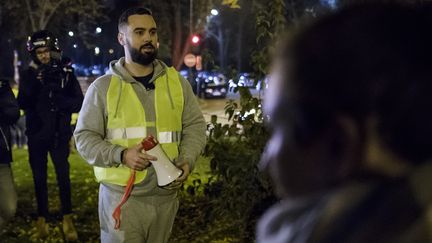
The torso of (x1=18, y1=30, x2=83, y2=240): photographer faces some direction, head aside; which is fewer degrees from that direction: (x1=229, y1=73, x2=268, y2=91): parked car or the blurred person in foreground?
the blurred person in foreground

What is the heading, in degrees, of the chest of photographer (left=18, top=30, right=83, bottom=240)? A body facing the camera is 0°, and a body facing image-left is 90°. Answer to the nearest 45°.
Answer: approximately 0°

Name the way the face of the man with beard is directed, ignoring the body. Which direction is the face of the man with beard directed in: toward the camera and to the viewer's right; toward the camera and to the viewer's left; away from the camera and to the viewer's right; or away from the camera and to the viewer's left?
toward the camera and to the viewer's right

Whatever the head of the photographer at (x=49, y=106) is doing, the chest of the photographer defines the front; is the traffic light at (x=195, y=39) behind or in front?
behind

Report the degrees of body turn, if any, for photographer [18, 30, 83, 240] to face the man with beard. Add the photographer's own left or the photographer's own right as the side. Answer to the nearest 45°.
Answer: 0° — they already face them

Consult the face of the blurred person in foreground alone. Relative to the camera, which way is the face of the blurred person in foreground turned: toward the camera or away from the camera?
away from the camera

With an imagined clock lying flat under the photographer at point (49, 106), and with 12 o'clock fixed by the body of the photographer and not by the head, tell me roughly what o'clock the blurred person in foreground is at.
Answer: The blurred person in foreground is roughly at 12 o'clock from the photographer.

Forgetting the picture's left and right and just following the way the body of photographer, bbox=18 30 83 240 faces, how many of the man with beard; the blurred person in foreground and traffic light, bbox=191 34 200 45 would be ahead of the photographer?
2
